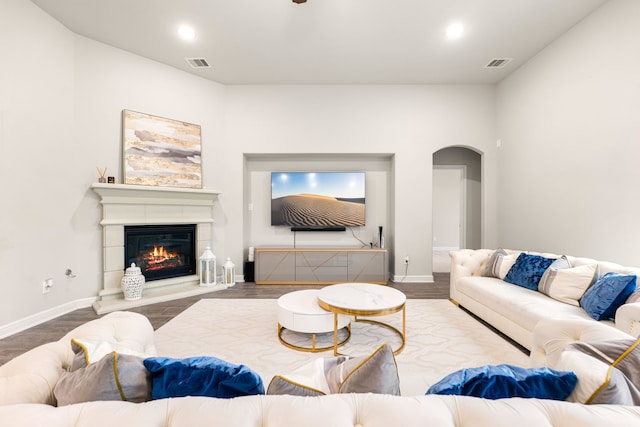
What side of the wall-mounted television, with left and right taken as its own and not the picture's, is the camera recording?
front

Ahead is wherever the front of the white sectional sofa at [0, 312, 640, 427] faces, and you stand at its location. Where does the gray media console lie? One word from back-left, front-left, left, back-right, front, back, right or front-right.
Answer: front

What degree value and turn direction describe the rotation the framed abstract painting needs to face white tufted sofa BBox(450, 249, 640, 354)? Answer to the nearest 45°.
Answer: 0° — it already faces it

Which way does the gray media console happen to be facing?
toward the camera

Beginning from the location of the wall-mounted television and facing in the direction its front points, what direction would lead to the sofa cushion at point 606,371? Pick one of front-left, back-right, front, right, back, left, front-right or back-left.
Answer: front

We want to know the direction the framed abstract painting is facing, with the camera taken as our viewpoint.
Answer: facing the viewer and to the right of the viewer

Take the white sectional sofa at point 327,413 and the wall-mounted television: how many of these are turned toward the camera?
1

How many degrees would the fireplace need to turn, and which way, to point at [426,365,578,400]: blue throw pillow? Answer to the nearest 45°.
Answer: approximately 45° to its right

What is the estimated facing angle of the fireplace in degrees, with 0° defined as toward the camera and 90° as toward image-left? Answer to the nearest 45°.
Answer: approximately 315°

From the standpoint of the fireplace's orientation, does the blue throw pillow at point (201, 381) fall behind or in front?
in front

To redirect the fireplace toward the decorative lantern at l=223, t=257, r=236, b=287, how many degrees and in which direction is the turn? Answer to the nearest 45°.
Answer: approximately 45° to its left

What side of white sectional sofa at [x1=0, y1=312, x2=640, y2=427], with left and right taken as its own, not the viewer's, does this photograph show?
back

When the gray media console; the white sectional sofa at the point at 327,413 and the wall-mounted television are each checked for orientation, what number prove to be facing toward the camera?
2

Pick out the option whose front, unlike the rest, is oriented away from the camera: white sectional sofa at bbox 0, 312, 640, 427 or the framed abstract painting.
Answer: the white sectional sofa

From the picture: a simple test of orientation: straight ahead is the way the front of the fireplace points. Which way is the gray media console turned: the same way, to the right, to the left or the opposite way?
to the right

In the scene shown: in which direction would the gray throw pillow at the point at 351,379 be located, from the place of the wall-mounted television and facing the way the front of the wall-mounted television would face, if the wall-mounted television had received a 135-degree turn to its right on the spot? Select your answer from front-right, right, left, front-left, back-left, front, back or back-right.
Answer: back-left

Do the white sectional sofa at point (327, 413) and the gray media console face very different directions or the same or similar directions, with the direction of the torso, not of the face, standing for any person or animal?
very different directions

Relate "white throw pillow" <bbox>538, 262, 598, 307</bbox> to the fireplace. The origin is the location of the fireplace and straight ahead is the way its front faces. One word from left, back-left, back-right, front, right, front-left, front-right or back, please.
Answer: front

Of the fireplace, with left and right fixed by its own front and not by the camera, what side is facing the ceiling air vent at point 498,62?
front

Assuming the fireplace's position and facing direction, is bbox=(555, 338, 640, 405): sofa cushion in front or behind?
in front
